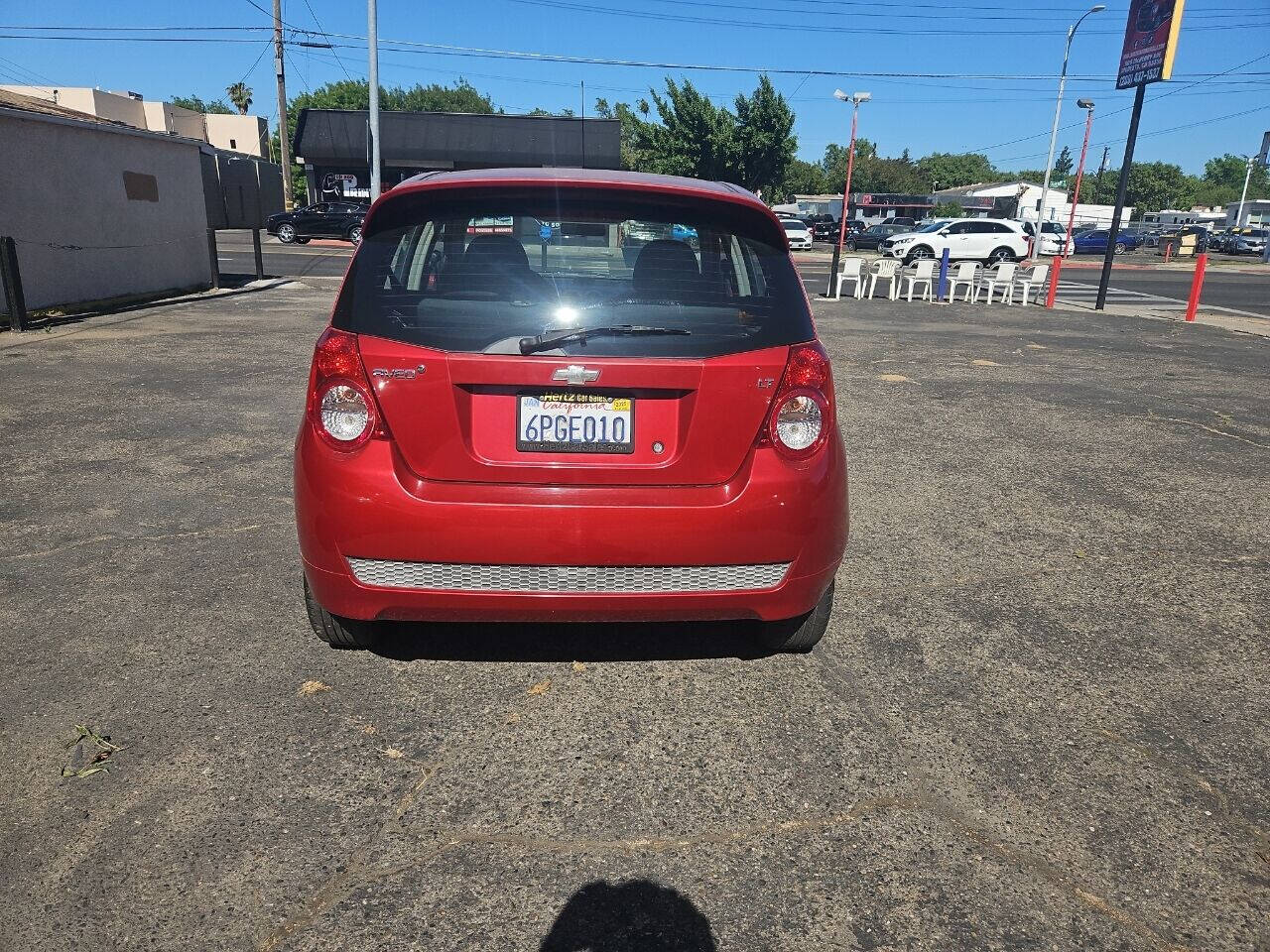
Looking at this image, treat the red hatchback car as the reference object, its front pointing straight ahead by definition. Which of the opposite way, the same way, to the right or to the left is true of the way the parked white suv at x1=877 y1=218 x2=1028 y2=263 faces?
to the left

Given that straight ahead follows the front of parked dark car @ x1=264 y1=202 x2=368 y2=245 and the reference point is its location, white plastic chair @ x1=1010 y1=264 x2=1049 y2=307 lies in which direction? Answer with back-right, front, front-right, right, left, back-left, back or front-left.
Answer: back-left

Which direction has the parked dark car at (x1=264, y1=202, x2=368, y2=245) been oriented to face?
to the viewer's left

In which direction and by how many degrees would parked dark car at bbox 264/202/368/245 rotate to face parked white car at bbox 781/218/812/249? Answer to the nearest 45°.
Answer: approximately 180°

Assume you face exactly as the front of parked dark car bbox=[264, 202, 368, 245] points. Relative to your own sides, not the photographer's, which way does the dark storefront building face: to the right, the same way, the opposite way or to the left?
to the left

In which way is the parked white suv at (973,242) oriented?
to the viewer's left

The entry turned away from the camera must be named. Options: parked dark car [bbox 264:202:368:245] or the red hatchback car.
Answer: the red hatchback car

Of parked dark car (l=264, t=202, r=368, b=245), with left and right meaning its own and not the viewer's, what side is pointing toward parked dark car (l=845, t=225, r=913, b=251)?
back

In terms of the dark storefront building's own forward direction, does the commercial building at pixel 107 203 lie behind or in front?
in front

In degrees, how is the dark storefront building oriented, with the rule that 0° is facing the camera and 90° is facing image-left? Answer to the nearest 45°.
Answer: approximately 0°

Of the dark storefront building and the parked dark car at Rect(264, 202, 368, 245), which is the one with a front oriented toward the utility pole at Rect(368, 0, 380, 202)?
the dark storefront building

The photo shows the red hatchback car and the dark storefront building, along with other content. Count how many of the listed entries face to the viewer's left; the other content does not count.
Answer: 0

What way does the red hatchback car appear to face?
away from the camera

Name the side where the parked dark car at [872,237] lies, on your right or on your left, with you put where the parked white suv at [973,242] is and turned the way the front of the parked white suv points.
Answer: on your right

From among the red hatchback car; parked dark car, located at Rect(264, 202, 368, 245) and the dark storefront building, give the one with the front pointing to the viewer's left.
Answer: the parked dark car
